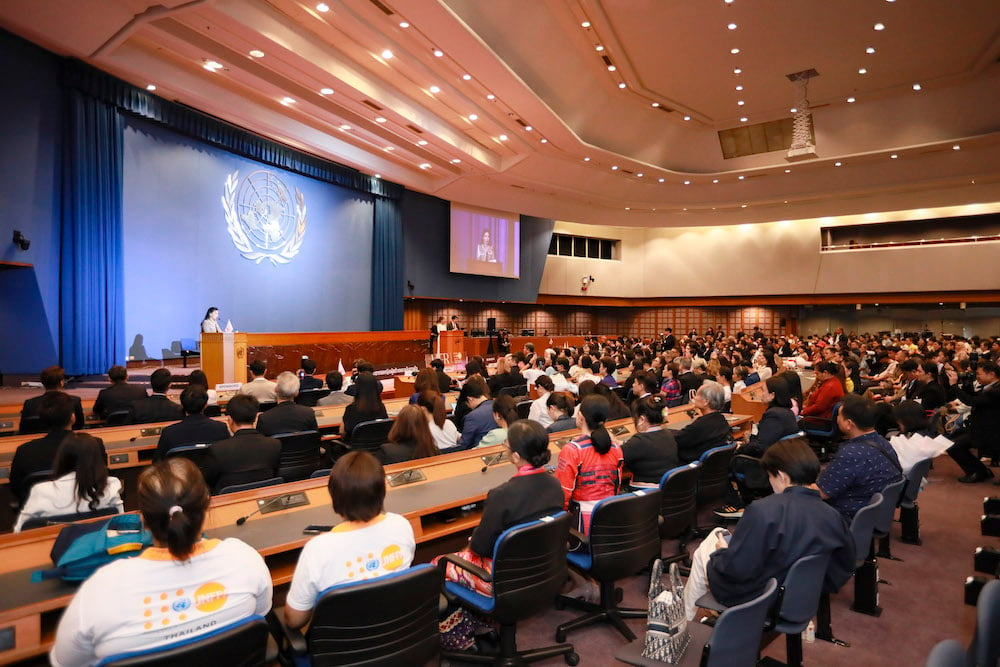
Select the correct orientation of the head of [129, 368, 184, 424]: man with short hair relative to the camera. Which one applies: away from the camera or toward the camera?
away from the camera

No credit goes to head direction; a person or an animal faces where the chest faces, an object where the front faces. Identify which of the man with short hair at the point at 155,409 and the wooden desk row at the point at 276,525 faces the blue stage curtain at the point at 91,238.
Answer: the man with short hair

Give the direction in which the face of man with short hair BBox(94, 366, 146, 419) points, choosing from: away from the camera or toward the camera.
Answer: away from the camera

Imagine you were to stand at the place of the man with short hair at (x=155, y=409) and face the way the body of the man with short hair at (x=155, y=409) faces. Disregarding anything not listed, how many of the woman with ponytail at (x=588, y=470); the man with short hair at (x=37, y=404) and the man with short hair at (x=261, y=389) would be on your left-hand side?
1

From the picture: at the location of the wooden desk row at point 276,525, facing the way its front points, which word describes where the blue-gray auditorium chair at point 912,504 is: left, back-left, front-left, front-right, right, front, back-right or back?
front-left

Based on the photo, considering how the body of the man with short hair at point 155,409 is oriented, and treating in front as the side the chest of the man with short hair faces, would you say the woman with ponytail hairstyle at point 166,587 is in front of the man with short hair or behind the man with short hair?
behind

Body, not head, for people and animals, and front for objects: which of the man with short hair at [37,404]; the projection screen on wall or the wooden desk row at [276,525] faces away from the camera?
the man with short hair

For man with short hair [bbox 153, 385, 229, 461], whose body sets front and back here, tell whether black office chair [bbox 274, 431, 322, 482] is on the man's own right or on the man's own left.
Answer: on the man's own right

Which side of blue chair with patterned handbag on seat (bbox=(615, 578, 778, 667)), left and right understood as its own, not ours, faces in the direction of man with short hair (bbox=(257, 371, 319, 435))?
front

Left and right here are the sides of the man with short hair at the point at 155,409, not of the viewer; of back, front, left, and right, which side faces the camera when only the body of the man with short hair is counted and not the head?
back

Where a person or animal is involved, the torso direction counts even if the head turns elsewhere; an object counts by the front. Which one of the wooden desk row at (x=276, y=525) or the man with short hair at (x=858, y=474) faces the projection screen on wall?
the man with short hair

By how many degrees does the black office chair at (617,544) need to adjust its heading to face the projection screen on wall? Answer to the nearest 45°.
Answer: approximately 45° to its right

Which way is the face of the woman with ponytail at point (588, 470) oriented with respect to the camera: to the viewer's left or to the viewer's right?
to the viewer's left

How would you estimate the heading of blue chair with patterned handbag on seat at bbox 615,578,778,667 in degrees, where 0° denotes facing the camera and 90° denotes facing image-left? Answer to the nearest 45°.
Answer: approximately 135°

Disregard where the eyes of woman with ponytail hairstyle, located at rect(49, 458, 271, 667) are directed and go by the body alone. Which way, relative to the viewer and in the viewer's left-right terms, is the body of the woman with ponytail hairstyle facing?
facing away from the viewer

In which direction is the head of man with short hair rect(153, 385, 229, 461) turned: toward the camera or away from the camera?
away from the camera

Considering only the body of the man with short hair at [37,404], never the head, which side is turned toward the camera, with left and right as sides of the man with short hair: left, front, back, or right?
back

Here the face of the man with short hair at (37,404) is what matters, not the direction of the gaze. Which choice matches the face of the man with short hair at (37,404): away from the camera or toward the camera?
away from the camera
